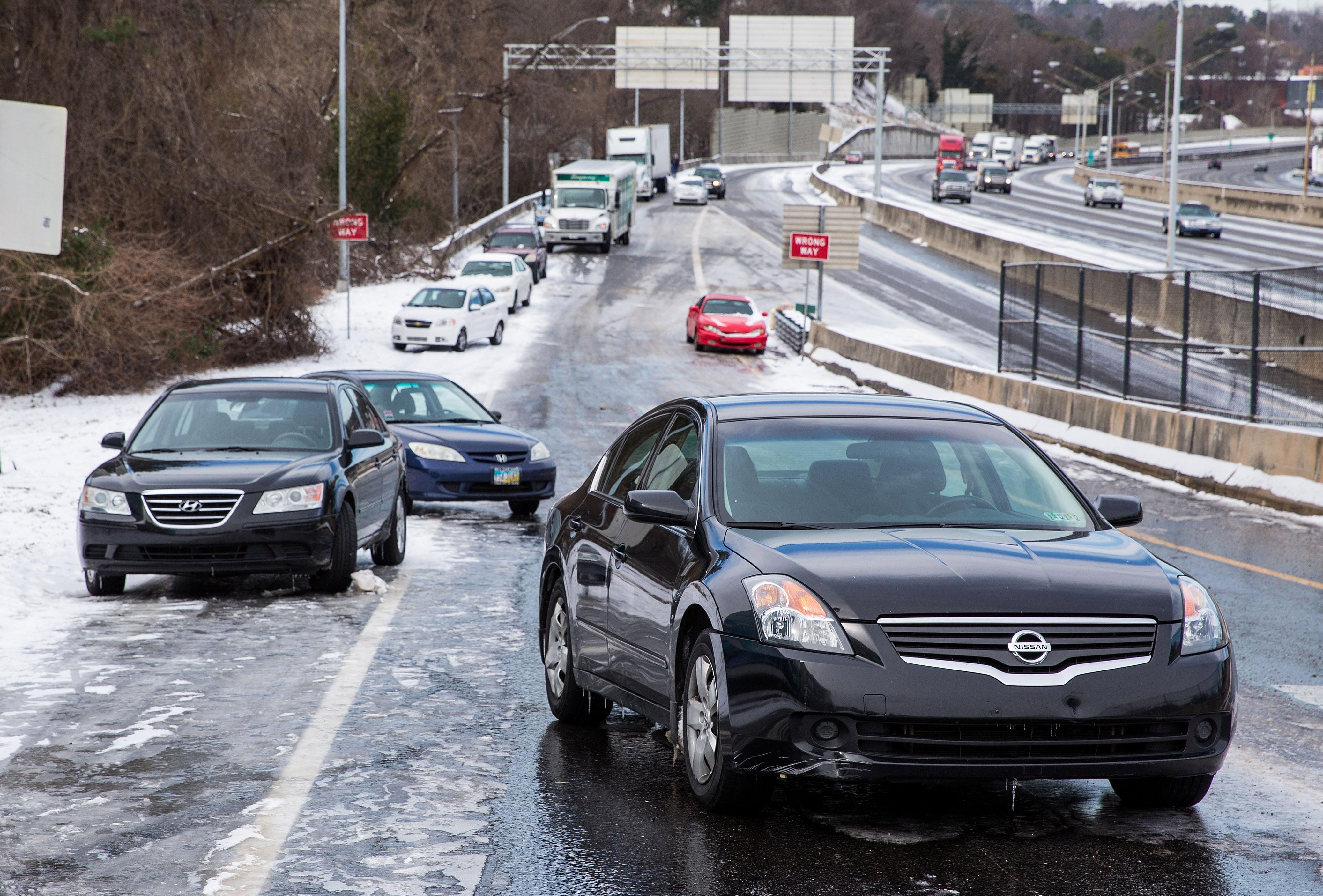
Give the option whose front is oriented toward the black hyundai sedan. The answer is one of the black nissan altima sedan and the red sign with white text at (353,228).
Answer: the red sign with white text

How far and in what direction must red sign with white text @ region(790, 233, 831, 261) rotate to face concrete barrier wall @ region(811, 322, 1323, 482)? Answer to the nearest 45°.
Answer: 0° — it already faces it

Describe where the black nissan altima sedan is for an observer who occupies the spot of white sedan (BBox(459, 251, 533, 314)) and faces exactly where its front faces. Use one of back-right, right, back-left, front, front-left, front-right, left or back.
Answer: front-left

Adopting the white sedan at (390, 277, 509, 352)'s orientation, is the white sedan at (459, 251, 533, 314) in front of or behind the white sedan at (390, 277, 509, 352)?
behind

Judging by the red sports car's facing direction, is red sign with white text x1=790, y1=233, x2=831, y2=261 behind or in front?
behind

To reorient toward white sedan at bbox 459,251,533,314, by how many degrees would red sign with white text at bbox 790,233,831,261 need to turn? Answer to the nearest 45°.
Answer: approximately 90° to its right

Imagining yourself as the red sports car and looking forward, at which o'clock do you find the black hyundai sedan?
The black hyundai sedan is roughly at 12 o'clock from the red sports car.

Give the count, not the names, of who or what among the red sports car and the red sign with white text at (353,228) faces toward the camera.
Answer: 2

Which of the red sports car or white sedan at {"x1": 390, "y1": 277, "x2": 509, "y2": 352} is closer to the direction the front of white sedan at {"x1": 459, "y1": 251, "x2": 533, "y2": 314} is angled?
the white sedan
